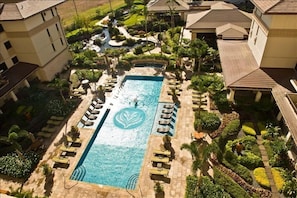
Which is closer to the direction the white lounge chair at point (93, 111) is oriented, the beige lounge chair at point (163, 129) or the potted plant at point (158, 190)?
the beige lounge chair

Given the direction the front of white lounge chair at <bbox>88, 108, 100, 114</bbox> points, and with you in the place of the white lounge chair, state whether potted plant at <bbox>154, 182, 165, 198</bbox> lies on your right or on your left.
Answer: on your right

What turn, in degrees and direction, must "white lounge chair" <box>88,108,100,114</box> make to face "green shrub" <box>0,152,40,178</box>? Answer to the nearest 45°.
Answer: approximately 135° to its right

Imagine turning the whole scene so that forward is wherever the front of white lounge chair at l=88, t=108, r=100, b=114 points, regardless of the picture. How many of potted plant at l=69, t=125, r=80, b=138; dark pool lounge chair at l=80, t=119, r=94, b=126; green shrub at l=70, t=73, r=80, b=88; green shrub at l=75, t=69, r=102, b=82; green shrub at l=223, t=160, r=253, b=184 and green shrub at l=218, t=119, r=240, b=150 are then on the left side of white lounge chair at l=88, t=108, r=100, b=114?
2

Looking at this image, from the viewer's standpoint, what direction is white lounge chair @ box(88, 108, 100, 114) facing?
to the viewer's right

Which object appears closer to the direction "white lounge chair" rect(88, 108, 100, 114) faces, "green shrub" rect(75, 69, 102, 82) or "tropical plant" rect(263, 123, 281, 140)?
the tropical plant

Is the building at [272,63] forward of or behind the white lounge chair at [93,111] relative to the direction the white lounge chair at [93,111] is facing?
forward

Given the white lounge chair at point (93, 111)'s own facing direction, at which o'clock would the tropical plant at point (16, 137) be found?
The tropical plant is roughly at 5 o'clock from the white lounge chair.

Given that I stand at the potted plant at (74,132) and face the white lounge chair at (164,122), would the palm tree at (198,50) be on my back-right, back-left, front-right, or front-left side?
front-left

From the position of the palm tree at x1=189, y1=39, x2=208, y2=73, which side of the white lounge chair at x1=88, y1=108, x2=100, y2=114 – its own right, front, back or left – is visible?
front

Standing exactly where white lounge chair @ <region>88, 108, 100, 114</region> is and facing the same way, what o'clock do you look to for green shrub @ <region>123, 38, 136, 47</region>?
The green shrub is roughly at 10 o'clock from the white lounge chair.

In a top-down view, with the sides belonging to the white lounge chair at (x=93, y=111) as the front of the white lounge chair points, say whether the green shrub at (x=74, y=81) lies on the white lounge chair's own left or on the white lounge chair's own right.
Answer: on the white lounge chair's own left

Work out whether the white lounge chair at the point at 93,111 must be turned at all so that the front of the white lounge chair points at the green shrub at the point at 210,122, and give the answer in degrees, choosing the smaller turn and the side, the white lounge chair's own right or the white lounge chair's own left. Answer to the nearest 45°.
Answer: approximately 45° to the white lounge chair's own right

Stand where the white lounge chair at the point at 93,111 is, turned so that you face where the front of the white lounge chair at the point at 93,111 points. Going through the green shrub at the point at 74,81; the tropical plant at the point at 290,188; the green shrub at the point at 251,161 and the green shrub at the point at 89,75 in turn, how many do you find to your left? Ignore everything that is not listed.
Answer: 2

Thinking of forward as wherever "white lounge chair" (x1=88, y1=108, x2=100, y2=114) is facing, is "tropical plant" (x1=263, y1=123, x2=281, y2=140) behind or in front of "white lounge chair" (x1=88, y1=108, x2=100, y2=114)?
in front

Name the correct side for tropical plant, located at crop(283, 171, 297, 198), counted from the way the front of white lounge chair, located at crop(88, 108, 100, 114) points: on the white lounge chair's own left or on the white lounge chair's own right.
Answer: on the white lounge chair's own right

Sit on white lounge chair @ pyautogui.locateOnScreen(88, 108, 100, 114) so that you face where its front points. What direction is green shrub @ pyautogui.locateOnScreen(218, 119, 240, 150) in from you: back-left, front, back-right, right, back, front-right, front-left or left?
front-right

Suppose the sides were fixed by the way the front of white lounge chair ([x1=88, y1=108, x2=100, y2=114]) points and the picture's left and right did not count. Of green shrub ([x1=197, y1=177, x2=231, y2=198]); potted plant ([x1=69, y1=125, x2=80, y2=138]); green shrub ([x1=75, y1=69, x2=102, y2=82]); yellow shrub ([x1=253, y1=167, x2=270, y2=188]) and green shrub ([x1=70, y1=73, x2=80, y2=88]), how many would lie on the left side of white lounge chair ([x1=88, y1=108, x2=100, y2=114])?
2

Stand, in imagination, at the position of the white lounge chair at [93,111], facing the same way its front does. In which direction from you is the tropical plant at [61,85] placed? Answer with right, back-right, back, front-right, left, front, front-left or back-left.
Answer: back-left
